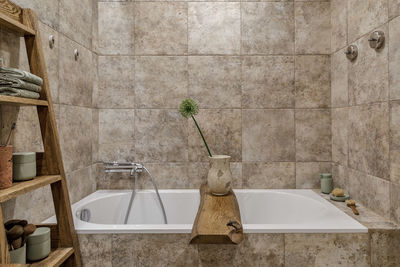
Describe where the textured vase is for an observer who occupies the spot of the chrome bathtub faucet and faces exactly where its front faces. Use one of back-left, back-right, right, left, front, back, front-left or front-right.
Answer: front-left

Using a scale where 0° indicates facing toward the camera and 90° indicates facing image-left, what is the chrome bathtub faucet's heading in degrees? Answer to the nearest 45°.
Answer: approximately 0°

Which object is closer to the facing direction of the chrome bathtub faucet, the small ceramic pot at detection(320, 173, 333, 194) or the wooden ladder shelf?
the wooden ladder shelf

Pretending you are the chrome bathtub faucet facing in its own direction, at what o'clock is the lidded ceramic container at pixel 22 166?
The lidded ceramic container is roughly at 1 o'clock from the chrome bathtub faucet.

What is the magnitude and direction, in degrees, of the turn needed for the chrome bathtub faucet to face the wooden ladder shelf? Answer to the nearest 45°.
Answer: approximately 45° to its right

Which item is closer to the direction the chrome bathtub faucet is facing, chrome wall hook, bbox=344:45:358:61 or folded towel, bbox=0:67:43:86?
the folded towel

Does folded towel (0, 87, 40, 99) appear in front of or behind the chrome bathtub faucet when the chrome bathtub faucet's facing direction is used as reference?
in front

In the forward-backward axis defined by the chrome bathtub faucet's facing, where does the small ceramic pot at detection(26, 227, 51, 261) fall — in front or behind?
in front

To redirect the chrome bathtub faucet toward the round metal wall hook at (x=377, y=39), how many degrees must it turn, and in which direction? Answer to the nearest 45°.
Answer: approximately 45° to its left
